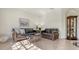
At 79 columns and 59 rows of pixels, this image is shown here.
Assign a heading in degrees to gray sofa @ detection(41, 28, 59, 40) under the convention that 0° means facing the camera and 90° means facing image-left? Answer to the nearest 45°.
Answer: approximately 45°
